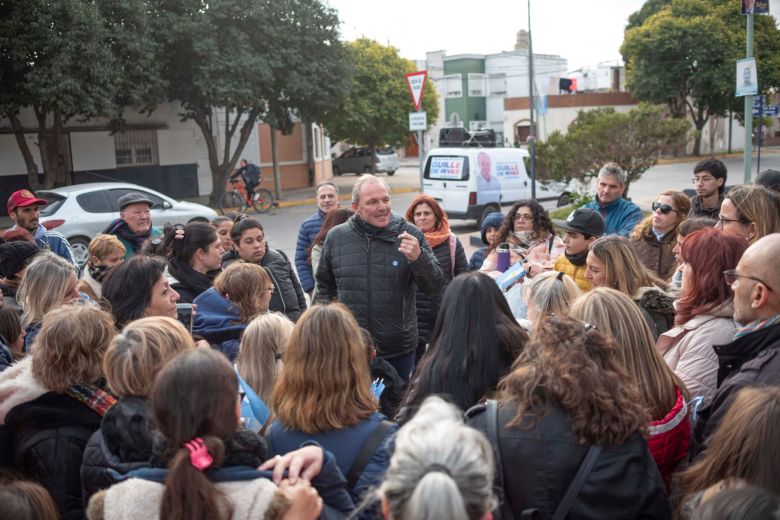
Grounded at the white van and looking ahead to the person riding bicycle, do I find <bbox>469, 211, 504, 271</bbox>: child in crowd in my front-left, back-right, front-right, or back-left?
back-left

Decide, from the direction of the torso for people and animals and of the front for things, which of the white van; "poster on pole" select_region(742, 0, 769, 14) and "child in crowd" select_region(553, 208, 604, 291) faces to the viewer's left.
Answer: the child in crowd

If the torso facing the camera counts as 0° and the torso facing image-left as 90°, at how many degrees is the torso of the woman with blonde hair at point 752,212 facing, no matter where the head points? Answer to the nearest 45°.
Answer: approximately 90°

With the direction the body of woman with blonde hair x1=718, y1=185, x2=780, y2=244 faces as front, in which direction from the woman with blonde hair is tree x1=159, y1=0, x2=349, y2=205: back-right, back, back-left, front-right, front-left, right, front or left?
front-right

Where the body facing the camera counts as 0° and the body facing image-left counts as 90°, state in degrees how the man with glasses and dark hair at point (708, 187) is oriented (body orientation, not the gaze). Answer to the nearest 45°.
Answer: approximately 45°

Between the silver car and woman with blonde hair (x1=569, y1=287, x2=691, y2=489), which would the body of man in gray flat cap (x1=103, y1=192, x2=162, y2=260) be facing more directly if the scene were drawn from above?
the woman with blonde hair

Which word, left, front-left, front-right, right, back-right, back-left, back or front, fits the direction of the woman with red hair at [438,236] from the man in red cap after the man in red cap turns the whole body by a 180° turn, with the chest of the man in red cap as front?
back

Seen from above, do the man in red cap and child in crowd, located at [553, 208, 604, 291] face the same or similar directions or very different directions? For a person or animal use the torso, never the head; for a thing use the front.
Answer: very different directions

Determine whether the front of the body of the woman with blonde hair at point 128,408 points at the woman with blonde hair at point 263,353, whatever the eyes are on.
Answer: yes

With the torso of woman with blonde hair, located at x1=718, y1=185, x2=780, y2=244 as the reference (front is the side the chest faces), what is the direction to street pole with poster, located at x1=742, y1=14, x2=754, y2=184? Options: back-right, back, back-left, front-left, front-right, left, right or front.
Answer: right

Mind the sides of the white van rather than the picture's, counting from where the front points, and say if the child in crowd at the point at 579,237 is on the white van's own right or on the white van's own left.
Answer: on the white van's own right

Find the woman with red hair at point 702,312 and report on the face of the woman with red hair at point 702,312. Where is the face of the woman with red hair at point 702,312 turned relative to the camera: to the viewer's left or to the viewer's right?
to the viewer's left

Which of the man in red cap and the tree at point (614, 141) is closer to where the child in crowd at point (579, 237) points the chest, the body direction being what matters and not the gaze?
the man in red cap

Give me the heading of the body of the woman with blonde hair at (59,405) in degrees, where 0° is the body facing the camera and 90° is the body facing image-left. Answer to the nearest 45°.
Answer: approximately 225°

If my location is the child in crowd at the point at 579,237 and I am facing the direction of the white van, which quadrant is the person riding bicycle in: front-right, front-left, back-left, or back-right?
front-left

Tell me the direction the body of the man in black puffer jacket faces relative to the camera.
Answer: toward the camera
